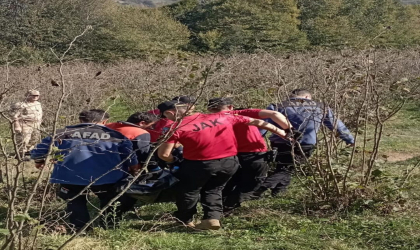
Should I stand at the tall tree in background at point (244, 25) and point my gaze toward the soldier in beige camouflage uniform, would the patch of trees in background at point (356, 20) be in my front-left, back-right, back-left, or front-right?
back-left

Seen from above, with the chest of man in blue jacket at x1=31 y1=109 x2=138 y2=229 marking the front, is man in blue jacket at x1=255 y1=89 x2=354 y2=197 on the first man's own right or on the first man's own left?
on the first man's own right

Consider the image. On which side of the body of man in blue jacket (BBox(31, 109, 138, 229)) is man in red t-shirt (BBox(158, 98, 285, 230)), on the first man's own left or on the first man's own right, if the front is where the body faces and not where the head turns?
on the first man's own right

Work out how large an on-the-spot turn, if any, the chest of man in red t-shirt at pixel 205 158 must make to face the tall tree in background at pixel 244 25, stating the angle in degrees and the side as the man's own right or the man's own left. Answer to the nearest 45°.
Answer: approximately 45° to the man's own right

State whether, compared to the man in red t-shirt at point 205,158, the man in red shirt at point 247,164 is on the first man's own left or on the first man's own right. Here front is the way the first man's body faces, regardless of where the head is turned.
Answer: on the first man's own right

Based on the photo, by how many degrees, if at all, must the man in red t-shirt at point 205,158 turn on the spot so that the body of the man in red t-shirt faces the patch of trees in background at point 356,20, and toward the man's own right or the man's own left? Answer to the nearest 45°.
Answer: approximately 45° to the man's own right

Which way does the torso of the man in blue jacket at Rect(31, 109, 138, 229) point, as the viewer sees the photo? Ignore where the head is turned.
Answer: away from the camera

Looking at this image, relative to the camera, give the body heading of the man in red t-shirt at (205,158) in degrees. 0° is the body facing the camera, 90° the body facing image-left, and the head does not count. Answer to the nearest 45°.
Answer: approximately 135°

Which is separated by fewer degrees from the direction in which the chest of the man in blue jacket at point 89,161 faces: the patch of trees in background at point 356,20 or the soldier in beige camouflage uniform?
the patch of trees in background
